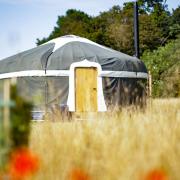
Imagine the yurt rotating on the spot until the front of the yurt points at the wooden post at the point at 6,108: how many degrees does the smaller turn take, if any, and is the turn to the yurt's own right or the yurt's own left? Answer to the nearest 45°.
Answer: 0° — it already faces it

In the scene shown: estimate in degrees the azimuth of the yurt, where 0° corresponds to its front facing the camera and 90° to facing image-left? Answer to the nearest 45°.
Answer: approximately 0°
